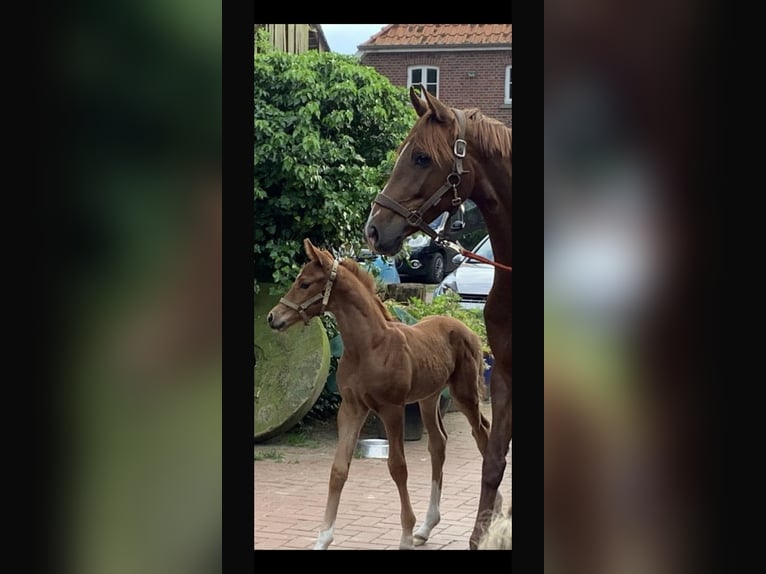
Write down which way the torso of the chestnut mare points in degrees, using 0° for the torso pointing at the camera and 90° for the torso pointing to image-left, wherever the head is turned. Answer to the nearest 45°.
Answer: approximately 90°

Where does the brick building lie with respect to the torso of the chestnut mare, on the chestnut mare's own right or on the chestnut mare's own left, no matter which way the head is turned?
on the chestnut mare's own right

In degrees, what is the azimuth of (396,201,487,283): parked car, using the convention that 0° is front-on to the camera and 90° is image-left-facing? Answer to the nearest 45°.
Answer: approximately 45°

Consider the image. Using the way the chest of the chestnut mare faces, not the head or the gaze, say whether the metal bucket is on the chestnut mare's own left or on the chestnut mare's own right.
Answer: on the chestnut mare's own right

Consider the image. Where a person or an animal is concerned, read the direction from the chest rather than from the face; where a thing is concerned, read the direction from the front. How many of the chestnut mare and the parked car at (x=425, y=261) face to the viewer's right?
0

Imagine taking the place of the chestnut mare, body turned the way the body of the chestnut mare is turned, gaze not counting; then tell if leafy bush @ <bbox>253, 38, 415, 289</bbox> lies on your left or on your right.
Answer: on your right

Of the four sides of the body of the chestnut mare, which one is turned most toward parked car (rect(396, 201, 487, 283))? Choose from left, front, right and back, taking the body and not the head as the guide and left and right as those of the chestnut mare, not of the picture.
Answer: right

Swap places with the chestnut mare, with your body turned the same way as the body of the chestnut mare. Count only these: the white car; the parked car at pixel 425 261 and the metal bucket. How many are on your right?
3

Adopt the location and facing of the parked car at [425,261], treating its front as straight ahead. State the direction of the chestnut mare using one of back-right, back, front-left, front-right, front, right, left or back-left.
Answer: front-left
